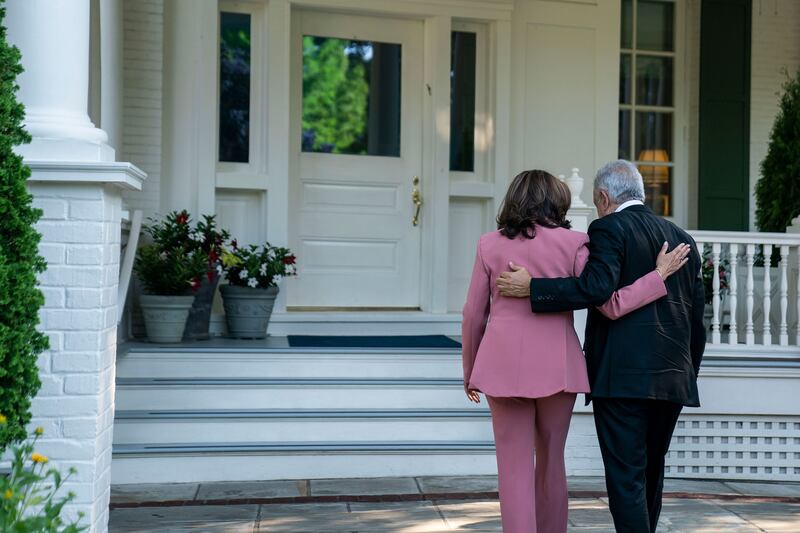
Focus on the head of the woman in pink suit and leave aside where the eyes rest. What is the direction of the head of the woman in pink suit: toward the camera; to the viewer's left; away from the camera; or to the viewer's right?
away from the camera

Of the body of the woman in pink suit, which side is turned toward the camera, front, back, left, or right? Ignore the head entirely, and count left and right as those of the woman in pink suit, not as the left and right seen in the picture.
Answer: back

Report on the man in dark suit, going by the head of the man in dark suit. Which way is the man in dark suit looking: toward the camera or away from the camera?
away from the camera

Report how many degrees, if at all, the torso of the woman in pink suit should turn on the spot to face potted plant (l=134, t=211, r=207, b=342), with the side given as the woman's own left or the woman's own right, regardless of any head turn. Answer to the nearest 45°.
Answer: approximately 45° to the woman's own left

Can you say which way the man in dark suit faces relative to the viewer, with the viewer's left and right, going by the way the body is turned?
facing away from the viewer and to the left of the viewer

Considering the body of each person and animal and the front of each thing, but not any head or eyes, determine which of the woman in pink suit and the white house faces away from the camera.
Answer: the woman in pink suit

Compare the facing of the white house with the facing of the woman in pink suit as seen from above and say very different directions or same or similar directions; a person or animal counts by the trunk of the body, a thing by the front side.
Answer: very different directions

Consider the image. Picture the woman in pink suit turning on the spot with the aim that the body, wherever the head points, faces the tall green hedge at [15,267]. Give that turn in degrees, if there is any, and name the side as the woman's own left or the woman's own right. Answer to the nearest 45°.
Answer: approximately 90° to the woman's own left

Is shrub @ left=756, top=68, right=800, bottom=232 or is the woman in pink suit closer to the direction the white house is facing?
the woman in pink suit

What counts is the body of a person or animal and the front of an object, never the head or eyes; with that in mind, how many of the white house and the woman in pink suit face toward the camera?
1
